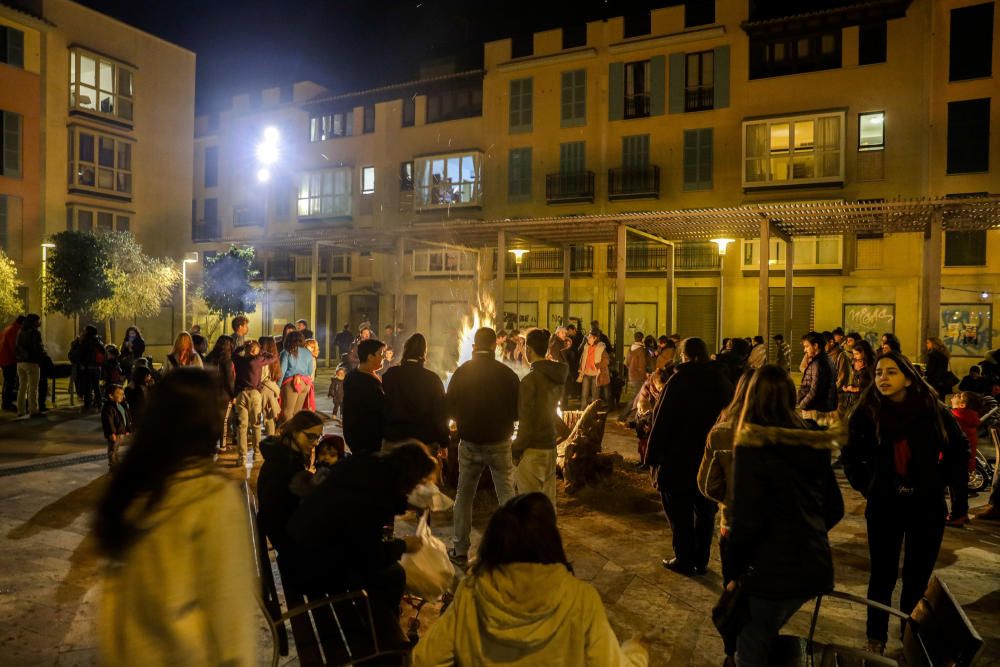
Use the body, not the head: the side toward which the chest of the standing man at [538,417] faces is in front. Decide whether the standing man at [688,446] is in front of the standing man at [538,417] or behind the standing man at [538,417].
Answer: behind

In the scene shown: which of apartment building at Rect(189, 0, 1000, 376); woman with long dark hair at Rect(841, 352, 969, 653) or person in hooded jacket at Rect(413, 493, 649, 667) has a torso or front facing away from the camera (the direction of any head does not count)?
the person in hooded jacket

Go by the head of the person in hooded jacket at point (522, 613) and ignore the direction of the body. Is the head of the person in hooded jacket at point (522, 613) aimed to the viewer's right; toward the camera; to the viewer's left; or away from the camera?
away from the camera

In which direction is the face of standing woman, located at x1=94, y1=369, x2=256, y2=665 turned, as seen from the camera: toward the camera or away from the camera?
away from the camera

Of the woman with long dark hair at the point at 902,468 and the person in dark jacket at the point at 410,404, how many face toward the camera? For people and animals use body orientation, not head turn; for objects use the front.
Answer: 1

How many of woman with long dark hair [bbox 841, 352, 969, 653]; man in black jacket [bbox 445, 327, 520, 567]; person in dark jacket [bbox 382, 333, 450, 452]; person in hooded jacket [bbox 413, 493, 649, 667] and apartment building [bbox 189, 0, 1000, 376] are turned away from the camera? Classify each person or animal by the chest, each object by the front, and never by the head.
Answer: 3

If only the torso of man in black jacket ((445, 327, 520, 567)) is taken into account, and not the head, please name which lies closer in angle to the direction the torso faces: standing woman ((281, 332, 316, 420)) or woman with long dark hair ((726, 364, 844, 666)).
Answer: the standing woman

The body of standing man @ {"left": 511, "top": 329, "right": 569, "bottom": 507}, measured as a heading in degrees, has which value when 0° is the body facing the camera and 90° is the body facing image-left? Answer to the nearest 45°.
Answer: approximately 135°

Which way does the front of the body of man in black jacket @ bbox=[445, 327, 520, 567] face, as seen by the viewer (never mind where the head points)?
away from the camera

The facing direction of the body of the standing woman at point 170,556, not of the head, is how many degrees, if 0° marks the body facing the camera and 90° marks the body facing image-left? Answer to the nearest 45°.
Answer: approximately 225°

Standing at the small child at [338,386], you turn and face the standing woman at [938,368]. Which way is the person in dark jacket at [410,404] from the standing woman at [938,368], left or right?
right
